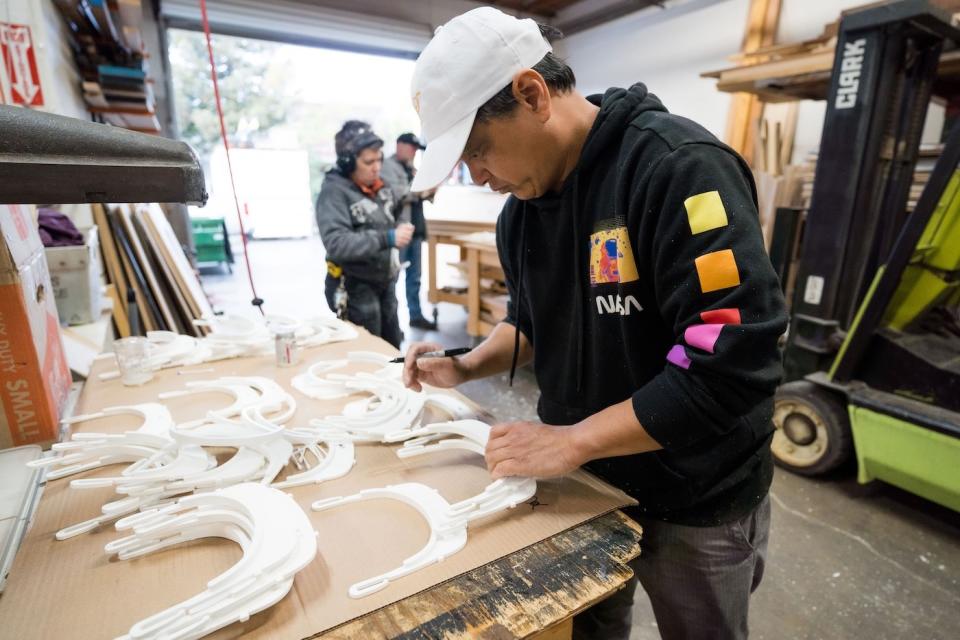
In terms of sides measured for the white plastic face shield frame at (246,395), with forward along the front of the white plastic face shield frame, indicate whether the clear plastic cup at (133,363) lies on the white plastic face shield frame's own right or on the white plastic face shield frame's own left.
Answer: on the white plastic face shield frame's own left

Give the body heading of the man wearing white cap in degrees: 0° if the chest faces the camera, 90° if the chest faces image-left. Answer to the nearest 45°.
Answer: approximately 45°

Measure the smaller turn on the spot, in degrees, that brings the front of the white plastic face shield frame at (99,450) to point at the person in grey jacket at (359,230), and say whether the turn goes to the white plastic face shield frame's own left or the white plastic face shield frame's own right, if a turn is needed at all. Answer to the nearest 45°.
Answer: approximately 45° to the white plastic face shield frame's own left

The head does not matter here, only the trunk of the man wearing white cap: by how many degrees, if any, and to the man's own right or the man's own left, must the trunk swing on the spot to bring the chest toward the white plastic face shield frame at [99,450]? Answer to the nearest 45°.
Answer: approximately 45° to the man's own right

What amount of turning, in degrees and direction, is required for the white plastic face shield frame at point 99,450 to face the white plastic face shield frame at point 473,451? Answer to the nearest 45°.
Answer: approximately 45° to its right

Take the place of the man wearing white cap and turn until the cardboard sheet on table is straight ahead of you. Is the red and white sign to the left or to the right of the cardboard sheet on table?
right

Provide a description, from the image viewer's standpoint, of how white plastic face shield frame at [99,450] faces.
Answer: facing to the right of the viewer

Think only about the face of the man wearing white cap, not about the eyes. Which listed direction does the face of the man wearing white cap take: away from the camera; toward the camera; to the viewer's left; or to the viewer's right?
to the viewer's left

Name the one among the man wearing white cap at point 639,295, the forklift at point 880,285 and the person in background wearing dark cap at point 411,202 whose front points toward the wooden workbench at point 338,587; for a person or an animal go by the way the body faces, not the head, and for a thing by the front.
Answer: the man wearing white cap
